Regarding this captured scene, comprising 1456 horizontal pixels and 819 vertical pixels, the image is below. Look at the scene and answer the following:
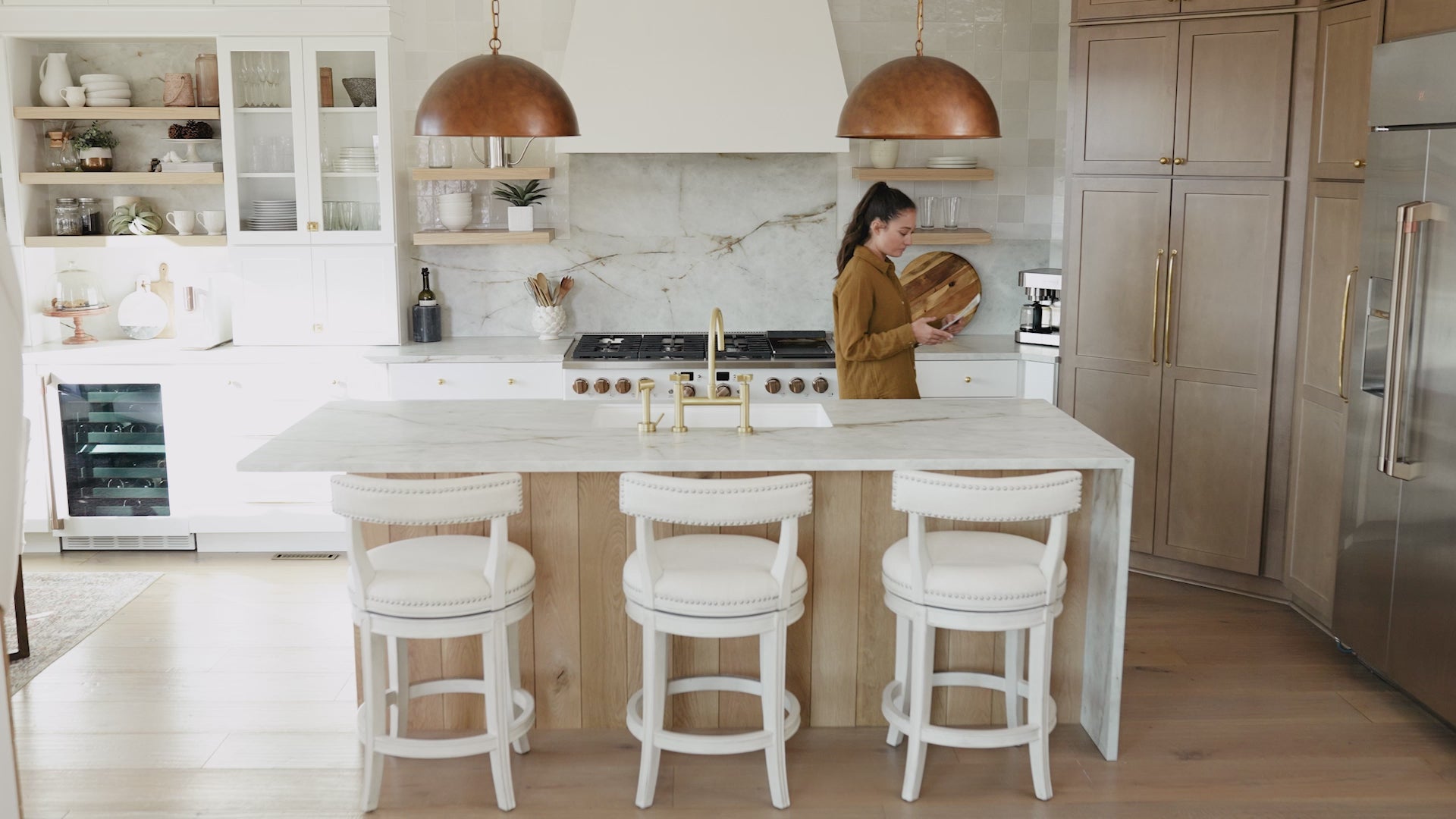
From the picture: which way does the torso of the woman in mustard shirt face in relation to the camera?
to the viewer's right

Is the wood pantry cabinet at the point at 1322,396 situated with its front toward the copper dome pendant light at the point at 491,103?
yes

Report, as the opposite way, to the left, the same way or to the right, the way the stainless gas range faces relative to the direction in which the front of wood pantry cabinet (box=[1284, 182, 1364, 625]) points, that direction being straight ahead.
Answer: to the left

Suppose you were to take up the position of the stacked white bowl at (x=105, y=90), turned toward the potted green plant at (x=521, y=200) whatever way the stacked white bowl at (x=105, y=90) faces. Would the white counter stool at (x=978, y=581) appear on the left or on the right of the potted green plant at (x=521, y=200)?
right

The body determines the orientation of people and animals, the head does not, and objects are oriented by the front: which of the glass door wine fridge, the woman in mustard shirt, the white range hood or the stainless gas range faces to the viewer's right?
the woman in mustard shirt

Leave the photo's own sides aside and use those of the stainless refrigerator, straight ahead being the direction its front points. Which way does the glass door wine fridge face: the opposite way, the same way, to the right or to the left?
to the left

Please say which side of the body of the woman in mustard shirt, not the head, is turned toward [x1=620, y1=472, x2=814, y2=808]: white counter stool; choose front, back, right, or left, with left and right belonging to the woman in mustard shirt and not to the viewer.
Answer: right

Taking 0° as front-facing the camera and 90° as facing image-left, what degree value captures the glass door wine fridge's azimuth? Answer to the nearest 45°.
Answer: approximately 0°

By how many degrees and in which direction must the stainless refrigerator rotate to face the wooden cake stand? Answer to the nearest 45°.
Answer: approximately 45° to its right

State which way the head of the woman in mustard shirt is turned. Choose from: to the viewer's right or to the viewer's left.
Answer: to the viewer's right

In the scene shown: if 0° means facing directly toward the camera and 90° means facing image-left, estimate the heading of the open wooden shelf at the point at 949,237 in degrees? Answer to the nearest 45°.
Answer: approximately 0°
